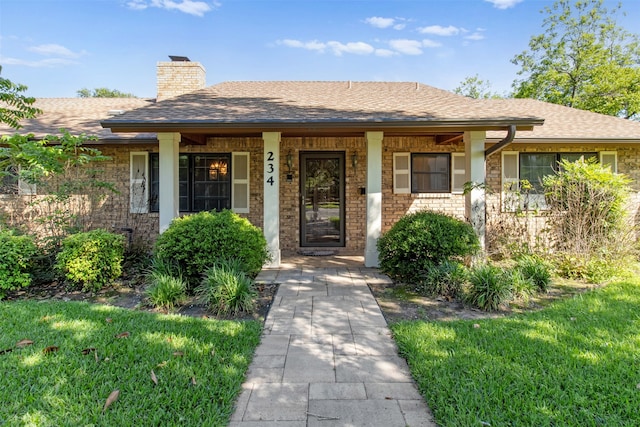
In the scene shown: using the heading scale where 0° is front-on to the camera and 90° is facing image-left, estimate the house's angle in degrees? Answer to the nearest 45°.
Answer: approximately 0°

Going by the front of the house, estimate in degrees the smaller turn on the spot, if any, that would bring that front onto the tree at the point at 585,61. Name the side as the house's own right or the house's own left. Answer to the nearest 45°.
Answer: approximately 135° to the house's own left

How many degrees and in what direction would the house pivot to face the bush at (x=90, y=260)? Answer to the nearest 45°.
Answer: approximately 45° to its right

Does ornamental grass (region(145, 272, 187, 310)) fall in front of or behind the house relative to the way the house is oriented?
in front

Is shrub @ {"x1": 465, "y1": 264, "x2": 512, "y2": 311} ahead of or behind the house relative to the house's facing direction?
ahead

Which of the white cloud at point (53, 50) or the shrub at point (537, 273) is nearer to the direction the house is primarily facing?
the shrub

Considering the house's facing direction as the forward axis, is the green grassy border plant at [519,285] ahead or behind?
ahead

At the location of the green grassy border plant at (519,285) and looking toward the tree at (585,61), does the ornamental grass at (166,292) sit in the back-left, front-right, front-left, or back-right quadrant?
back-left

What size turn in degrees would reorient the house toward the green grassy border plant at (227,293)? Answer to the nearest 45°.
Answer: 0° — it already faces it
